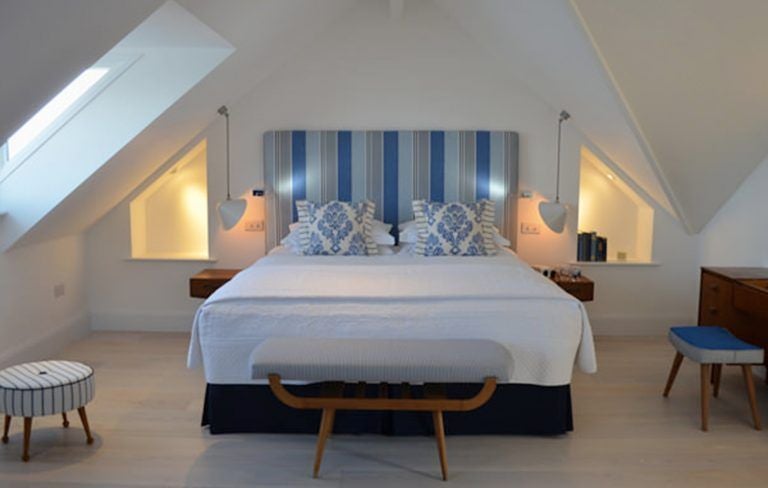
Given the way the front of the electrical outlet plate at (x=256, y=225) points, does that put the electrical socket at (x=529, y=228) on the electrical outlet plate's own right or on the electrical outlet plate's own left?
on the electrical outlet plate's own left

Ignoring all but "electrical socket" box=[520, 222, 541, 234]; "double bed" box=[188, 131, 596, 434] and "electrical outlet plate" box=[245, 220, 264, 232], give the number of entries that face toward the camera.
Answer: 3

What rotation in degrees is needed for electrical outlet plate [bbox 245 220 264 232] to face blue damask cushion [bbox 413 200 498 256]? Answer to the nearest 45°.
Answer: approximately 45° to its left

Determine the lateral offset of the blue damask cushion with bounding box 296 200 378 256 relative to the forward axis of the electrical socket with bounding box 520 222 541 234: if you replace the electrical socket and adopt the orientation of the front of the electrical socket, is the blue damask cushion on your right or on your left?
on your right

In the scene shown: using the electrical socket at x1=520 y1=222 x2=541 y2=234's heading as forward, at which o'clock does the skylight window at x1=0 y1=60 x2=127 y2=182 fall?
The skylight window is roughly at 2 o'clock from the electrical socket.

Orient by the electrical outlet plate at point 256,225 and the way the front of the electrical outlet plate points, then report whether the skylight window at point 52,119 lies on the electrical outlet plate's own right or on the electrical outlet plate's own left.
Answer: on the electrical outlet plate's own right

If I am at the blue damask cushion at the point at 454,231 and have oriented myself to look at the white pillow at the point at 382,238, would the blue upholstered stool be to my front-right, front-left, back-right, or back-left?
back-left

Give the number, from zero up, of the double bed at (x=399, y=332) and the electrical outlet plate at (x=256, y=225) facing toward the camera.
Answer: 2

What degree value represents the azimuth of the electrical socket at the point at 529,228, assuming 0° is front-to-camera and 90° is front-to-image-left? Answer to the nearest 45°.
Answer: approximately 0°
